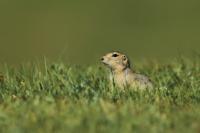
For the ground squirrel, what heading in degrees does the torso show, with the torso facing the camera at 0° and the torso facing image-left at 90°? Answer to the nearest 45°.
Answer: approximately 90°
